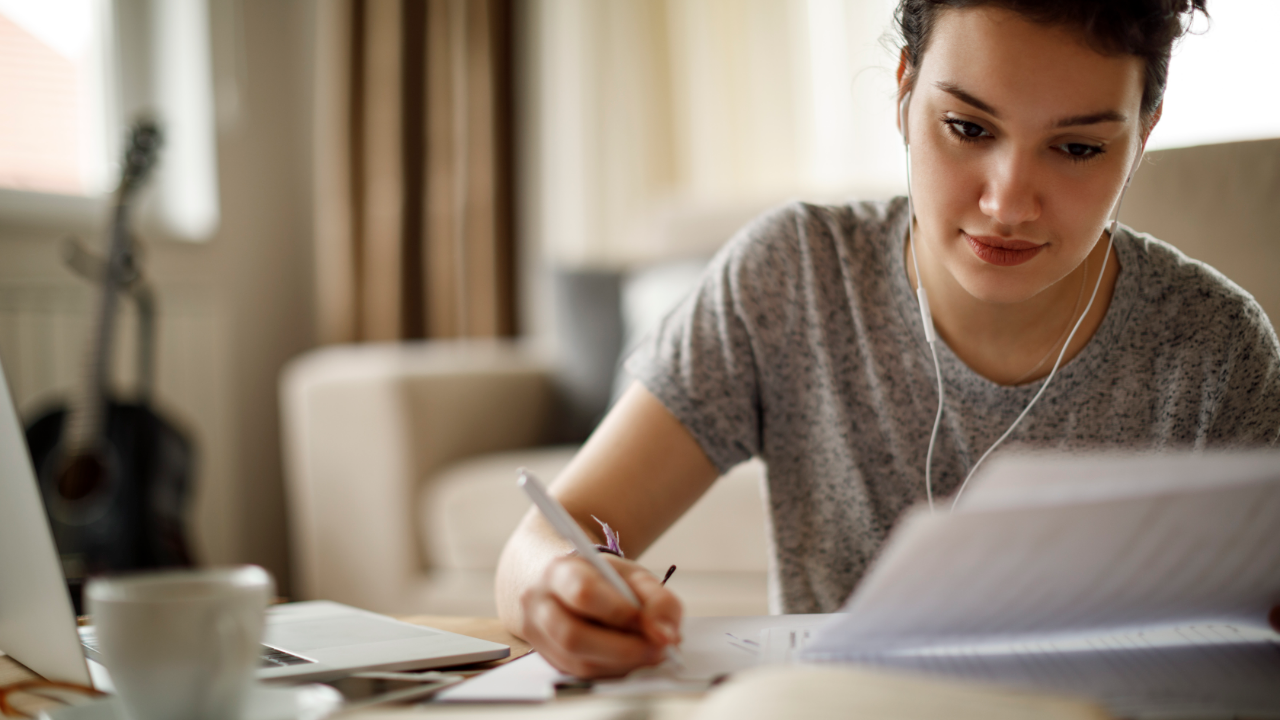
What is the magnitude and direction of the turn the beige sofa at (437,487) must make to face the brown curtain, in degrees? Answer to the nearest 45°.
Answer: approximately 180°

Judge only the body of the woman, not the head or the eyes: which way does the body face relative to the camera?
toward the camera

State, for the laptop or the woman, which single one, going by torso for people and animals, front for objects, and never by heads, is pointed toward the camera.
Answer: the woman

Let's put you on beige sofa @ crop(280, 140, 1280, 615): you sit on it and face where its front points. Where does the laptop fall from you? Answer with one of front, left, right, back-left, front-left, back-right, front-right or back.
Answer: front

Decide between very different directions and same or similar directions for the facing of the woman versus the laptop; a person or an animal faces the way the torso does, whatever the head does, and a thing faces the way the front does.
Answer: very different directions

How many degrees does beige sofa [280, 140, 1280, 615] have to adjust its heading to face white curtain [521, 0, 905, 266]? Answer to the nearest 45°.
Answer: approximately 180°

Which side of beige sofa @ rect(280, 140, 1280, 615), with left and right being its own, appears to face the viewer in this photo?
front

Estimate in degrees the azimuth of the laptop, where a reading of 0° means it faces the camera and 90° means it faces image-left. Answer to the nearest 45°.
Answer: approximately 225°

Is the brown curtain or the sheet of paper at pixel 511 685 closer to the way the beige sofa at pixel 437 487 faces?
the sheet of paper

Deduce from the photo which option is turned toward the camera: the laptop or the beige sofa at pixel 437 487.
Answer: the beige sofa
